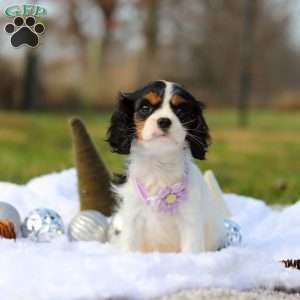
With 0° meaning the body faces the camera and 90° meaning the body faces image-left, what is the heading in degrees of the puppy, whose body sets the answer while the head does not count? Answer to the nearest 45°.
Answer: approximately 0°

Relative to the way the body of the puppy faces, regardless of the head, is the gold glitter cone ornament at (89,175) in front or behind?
behind

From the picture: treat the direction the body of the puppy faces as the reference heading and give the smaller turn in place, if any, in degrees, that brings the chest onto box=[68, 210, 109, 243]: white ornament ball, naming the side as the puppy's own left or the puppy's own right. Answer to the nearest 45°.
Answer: approximately 135° to the puppy's own right

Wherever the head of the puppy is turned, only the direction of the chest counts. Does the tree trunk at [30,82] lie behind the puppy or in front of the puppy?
behind

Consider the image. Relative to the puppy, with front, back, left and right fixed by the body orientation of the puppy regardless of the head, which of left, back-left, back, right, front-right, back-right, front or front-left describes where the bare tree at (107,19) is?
back

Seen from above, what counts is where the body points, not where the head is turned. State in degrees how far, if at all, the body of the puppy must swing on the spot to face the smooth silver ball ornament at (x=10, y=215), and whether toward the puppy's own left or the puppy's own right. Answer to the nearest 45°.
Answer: approximately 135° to the puppy's own right

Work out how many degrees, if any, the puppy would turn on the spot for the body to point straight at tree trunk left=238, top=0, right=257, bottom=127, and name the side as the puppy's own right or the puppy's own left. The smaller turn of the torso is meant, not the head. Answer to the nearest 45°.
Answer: approximately 180°
